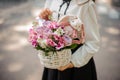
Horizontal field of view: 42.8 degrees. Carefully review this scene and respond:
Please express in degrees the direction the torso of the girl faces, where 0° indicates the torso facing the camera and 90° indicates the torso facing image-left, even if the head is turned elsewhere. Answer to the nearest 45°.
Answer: approximately 45°
